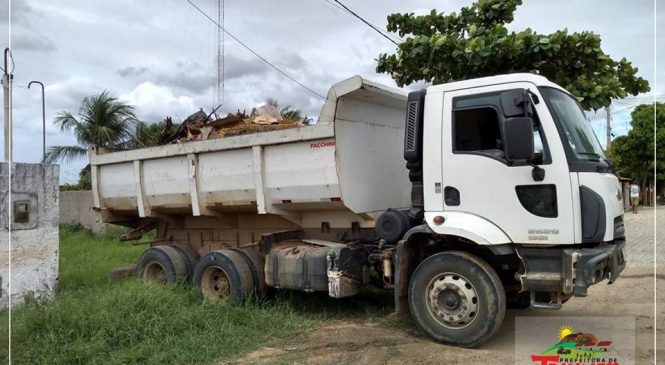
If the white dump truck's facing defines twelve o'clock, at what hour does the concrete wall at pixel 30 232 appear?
The concrete wall is roughly at 5 o'clock from the white dump truck.

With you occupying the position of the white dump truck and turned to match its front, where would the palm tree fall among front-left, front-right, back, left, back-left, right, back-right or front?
back

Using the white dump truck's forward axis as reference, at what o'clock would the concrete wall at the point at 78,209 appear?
The concrete wall is roughly at 6 o'clock from the white dump truck.

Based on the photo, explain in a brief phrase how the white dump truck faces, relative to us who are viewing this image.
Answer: facing the viewer and to the right of the viewer

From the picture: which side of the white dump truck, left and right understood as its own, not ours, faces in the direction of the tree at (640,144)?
left

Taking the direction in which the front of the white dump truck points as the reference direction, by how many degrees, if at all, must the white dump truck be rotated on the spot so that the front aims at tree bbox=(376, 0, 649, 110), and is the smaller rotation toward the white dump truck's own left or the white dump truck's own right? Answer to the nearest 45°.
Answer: approximately 90° to the white dump truck's own left

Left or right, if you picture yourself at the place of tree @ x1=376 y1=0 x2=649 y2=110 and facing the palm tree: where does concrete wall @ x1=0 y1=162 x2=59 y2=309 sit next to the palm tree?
left
